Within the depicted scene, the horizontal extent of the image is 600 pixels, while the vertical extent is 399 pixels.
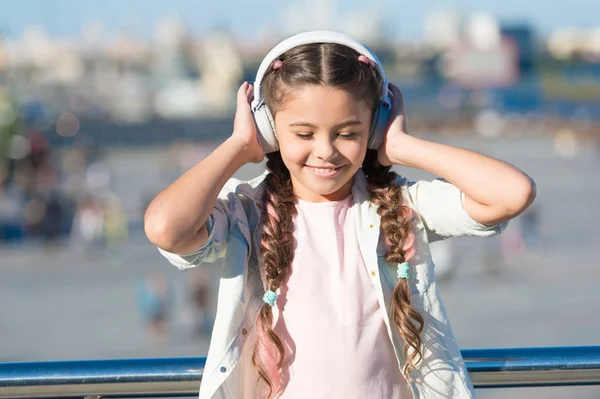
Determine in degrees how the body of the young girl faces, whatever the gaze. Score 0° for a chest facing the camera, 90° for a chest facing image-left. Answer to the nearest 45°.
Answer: approximately 0°
